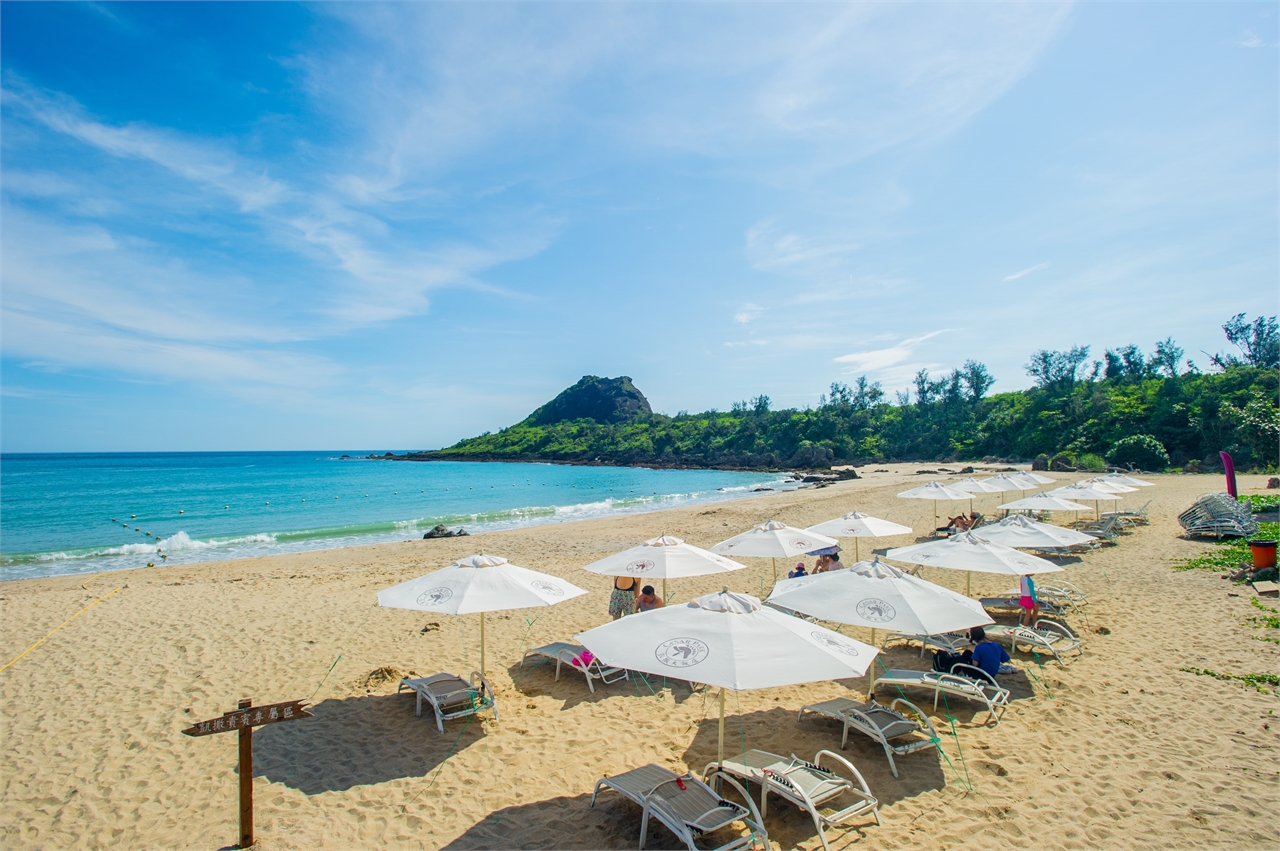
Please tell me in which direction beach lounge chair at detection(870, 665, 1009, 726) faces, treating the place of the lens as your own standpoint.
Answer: facing away from the viewer and to the left of the viewer

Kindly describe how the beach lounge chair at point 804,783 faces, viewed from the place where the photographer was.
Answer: facing away from the viewer and to the left of the viewer

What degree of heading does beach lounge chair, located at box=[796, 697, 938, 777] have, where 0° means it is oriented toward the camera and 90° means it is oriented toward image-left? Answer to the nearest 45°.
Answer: approximately 135°

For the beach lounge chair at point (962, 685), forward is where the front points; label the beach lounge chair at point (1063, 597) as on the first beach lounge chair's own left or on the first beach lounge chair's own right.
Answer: on the first beach lounge chair's own right

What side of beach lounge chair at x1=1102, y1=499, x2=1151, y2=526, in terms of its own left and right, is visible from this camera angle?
left

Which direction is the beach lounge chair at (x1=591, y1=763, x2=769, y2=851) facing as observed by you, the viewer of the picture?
facing away from the viewer and to the left of the viewer

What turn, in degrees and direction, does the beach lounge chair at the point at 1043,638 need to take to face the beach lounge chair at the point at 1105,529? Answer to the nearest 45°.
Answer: approximately 45° to its right

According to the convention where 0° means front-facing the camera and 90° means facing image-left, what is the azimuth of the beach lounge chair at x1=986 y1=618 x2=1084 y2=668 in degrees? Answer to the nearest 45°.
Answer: approximately 135°

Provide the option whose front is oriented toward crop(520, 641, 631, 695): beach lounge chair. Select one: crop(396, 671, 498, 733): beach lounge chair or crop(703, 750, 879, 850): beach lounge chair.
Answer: crop(703, 750, 879, 850): beach lounge chair

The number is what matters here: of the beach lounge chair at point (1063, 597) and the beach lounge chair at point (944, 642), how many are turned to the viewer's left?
2

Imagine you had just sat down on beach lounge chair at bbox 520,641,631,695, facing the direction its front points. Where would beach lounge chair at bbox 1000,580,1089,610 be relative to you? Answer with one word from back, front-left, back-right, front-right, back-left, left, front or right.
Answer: back-right

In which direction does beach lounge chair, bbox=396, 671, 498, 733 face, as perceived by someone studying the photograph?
facing away from the viewer and to the left of the viewer

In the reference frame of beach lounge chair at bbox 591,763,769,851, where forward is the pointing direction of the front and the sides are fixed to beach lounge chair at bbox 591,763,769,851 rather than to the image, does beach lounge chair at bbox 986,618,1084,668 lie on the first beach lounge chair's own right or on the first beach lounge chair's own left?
on the first beach lounge chair's own right

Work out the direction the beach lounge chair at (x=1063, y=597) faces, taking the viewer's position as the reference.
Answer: facing to the left of the viewer
